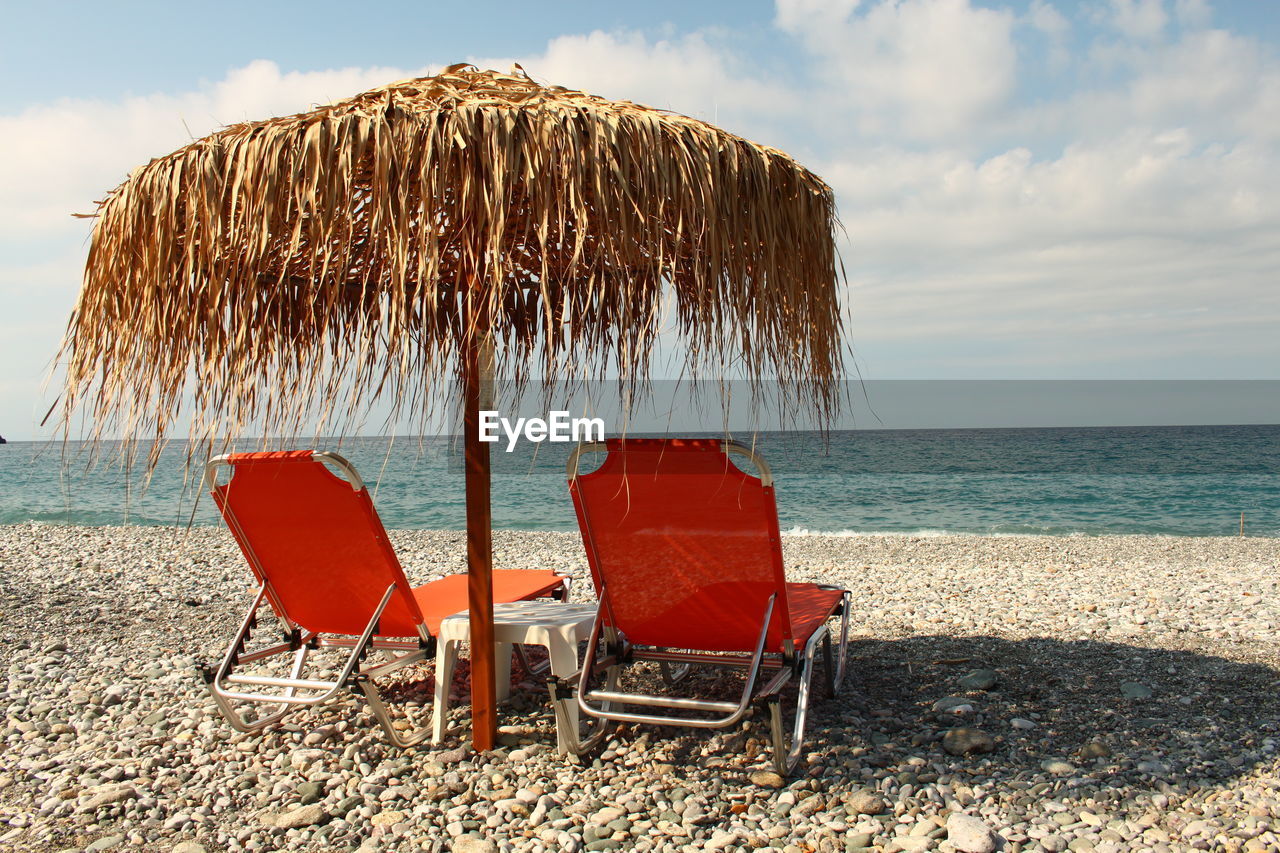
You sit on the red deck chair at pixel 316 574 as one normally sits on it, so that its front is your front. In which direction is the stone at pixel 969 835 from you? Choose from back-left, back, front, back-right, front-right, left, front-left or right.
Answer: right

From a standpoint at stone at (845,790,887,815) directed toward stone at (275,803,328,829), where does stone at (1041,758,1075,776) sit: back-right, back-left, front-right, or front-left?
back-right

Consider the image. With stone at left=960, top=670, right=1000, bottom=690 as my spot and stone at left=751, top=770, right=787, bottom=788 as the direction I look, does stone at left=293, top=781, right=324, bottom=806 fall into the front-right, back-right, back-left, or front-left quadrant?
front-right

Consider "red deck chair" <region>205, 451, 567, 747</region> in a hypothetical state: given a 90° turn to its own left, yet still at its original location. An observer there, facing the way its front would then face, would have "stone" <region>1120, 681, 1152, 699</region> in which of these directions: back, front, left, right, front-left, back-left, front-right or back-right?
back-right

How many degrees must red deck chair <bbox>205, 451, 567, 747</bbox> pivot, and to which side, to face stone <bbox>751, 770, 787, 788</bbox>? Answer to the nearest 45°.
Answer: approximately 90° to its right

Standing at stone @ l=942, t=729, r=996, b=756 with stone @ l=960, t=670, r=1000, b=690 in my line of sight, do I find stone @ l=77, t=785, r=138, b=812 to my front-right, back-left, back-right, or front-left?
back-left

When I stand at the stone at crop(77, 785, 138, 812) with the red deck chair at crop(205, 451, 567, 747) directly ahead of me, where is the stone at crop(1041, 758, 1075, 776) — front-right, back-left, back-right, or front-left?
front-right

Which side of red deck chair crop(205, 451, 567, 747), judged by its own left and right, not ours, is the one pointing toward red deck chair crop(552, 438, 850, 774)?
right

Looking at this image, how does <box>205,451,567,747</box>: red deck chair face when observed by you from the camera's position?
facing away from the viewer and to the right of the viewer

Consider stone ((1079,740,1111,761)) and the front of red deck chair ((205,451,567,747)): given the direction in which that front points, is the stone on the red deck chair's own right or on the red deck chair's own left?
on the red deck chair's own right

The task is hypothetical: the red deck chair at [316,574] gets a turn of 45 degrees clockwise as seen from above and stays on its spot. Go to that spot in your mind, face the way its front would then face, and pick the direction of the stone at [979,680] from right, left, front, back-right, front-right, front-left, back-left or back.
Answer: front

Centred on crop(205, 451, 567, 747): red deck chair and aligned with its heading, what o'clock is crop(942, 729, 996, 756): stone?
The stone is roughly at 2 o'clock from the red deck chair.

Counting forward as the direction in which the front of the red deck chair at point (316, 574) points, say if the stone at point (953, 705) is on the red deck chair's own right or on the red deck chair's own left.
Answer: on the red deck chair's own right
